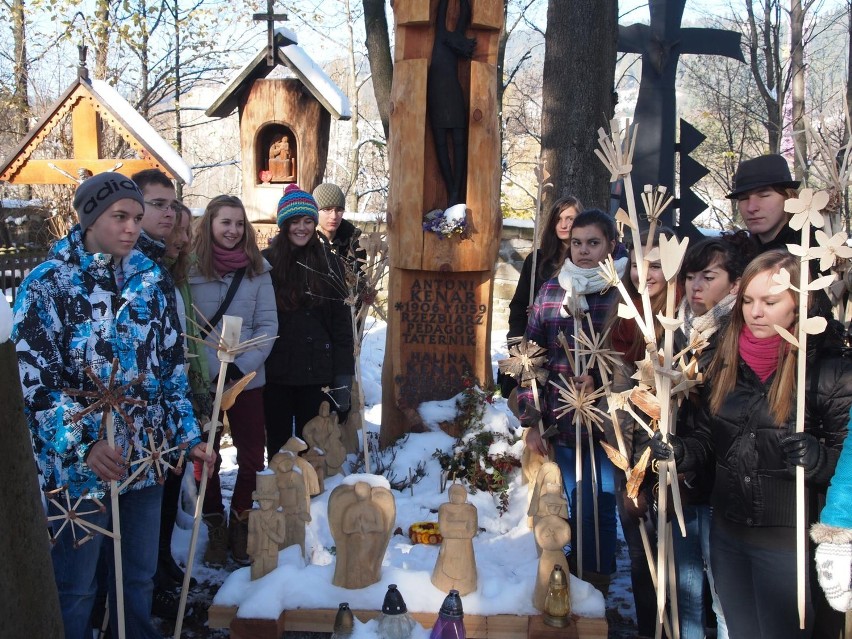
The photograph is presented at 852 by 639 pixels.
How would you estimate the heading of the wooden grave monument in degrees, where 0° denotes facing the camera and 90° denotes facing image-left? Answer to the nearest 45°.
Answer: approximately 0°

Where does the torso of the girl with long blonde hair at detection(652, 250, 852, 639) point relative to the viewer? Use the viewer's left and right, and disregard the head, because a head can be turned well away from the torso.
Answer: facing the viewer and to the left of the viewer

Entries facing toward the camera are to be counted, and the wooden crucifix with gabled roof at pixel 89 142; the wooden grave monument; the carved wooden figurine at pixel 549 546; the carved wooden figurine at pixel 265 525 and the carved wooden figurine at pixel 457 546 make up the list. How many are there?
5

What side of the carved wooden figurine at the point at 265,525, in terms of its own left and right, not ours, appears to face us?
front

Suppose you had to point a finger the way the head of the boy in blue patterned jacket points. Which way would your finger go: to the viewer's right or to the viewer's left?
to the viewer's right

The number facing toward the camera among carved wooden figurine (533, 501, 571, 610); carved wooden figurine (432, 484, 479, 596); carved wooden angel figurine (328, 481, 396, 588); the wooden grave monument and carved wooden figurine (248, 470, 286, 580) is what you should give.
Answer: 5

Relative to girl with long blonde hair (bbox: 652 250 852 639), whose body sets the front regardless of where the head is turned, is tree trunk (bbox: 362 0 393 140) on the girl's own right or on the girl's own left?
on the girl's own right

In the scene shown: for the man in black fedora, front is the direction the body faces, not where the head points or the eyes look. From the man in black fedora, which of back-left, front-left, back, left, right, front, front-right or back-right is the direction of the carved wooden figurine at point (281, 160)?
right

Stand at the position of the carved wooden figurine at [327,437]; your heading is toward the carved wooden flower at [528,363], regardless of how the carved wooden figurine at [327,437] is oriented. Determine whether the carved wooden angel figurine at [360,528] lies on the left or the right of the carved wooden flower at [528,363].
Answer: right

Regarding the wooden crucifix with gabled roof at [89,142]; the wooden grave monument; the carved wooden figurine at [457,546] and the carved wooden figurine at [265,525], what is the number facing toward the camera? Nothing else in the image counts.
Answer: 4

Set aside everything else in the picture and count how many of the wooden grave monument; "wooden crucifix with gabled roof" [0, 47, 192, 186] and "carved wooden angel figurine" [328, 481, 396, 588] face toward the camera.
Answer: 3

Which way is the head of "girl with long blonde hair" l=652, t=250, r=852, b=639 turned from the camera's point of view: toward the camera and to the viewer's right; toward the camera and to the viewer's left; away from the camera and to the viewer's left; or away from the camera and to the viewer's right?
toward the camera and to the viewer's left
